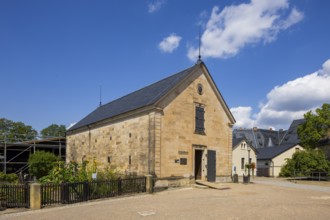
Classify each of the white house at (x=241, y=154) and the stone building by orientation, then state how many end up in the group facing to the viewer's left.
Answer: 0

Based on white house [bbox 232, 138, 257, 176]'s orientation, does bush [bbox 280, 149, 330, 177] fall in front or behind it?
in front

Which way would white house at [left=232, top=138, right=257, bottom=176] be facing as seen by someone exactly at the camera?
facing the viewer

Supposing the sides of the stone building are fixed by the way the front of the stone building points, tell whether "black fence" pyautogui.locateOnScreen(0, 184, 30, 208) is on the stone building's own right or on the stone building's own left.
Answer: on the stone building's own right

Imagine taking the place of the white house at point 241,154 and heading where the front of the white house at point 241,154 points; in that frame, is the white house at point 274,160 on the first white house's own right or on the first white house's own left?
on the first white house's own left

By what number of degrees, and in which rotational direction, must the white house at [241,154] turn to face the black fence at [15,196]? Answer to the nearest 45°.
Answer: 0° — it already faces it

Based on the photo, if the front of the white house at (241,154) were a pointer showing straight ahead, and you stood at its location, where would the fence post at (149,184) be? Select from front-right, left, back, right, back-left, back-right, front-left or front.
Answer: front

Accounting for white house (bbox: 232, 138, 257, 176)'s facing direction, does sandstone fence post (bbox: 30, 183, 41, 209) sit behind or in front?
in front

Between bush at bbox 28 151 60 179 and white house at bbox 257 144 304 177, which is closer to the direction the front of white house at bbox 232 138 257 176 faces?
the bush
